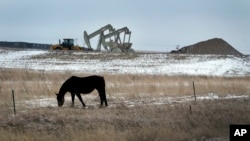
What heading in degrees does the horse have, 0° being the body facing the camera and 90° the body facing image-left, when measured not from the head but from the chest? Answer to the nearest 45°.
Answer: approximately 90°
